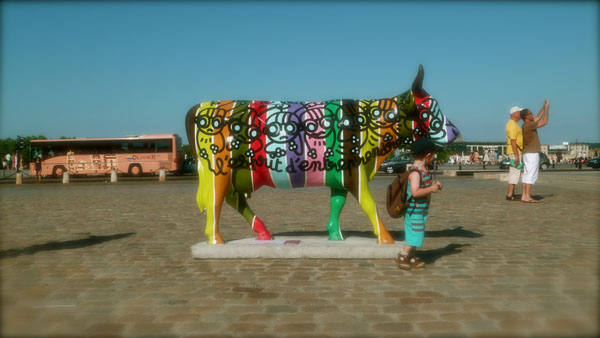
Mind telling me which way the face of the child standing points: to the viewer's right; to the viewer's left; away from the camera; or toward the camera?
to the viewer's right

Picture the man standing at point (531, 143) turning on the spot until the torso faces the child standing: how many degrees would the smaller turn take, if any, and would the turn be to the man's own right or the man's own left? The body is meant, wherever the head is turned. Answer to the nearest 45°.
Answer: approximately 90° to the man's own right

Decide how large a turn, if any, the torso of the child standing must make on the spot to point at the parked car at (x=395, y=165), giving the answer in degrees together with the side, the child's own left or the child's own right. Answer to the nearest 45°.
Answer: approximately 90° to the child's own left

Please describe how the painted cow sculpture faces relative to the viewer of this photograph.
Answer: facing to the right of the viewer

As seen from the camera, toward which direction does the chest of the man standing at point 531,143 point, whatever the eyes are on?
to the viewer's right

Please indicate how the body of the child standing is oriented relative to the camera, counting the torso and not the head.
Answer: to the viewer's right

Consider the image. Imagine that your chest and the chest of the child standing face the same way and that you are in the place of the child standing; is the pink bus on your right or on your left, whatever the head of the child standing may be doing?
on your left
